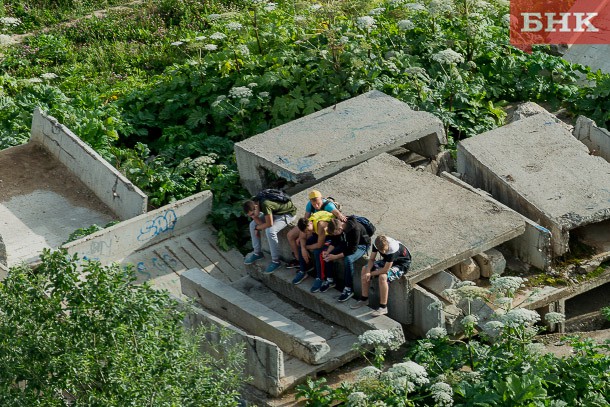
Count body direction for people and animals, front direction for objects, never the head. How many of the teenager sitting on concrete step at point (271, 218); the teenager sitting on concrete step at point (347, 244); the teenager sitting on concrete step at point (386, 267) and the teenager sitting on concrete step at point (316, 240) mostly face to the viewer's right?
0

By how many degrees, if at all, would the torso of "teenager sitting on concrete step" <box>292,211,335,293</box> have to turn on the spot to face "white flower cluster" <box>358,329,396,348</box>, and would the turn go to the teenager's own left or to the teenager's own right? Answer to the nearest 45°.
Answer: approximately 45° to the teenager's own left

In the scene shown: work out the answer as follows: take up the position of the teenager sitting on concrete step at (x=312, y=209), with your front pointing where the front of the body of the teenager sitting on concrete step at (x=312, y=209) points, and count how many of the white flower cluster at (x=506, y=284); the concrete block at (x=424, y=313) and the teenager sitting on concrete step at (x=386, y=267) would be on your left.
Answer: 3

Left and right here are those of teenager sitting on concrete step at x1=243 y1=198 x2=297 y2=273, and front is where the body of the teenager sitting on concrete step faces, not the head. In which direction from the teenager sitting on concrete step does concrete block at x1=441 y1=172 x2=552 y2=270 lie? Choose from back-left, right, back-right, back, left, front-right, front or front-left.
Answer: back-left

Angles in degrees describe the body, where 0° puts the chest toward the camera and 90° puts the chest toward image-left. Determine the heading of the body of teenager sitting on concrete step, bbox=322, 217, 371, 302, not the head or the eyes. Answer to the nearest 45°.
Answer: approximately 45°

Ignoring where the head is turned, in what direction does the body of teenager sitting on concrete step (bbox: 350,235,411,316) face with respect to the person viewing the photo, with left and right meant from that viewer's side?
facing the viewer and to the left of the viewer

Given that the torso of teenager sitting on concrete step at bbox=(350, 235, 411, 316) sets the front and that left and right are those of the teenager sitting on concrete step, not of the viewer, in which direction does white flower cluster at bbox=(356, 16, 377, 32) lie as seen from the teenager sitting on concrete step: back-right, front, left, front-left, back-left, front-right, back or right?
back-right

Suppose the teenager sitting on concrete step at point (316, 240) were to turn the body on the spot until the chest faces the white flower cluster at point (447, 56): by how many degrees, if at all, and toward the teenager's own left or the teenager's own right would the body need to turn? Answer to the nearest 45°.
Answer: approximately 180°

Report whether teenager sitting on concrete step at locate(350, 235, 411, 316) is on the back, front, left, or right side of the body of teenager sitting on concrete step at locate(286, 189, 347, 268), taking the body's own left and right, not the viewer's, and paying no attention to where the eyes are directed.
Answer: left

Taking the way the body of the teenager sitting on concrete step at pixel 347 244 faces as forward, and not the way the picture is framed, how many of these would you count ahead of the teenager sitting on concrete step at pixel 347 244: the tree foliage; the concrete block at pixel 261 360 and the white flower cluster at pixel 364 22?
2

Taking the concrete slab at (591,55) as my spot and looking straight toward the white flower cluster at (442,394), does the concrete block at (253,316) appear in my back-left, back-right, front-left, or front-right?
front-right

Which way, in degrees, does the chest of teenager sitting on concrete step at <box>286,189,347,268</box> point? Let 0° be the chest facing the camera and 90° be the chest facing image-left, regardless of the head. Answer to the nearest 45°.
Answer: approximately 45°

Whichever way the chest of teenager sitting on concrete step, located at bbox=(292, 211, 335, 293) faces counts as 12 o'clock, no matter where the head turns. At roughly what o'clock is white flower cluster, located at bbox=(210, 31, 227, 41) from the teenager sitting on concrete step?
The white flower cluster is roughly at 4 o'clock from the teenager sitting on concrete step.

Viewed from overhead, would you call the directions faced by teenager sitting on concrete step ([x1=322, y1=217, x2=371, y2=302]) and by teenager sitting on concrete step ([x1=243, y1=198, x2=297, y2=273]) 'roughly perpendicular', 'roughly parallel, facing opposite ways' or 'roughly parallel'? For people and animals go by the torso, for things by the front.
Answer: roughly parallel

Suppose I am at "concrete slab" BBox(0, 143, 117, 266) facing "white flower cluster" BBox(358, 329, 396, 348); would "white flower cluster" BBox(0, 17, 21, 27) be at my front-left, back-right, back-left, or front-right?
back-left
